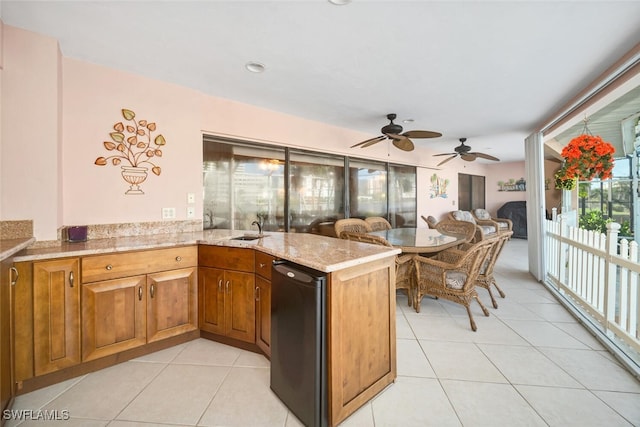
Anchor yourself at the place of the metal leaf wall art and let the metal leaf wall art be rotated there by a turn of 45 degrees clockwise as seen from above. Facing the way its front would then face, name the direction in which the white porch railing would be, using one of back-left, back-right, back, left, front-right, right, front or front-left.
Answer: left

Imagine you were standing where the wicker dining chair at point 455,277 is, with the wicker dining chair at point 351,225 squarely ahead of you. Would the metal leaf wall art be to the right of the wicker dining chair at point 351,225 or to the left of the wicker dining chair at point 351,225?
left

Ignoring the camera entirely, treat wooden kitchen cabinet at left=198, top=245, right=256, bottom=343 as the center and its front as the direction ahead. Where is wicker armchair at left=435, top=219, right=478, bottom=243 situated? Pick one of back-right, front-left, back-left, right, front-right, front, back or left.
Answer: back-left

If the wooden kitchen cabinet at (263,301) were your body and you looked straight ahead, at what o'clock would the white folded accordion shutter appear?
The white folded accordion shutter is roughly at 7 o'clock from the wooden kitchen cabinet.

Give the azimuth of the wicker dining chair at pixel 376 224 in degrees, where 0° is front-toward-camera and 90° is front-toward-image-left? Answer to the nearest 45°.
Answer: approximately 315°

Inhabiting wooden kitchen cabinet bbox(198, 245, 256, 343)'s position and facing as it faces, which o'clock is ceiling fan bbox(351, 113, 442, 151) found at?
The ceiling fan is roughly at 7 o'clock from the wooden kitchen cabinet.

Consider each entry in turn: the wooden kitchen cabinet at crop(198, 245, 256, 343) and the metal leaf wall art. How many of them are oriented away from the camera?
0

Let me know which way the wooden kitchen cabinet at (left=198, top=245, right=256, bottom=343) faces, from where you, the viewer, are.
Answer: facing the viewer and to the left of the viewer

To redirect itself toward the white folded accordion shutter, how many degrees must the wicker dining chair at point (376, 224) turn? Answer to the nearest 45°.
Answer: approximately 45° to its left
